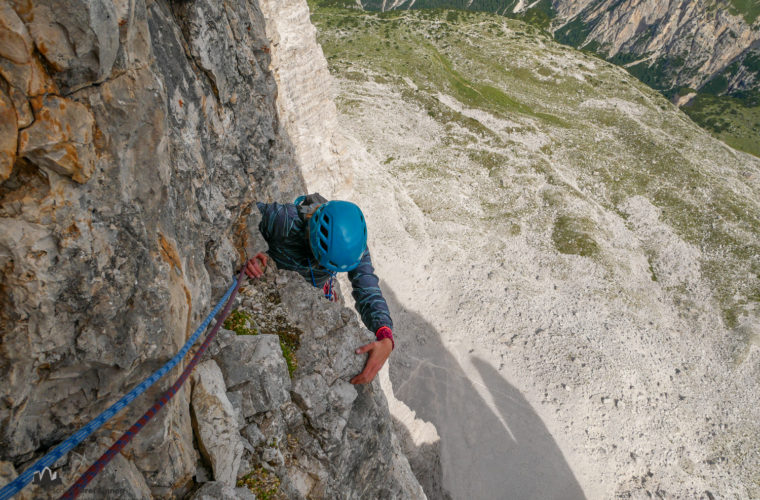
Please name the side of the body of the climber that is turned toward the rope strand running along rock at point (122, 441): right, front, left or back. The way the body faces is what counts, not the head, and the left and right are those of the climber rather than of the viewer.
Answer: front

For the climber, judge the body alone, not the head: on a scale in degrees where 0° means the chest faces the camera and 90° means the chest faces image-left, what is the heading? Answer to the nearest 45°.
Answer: approximately 45°

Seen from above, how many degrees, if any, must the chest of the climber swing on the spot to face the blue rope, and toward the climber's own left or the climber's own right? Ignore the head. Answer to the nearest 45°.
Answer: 0° — they already face it
